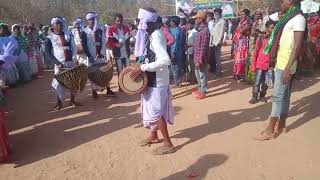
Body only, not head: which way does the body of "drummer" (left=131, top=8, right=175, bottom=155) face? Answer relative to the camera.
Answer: to the viewer's left

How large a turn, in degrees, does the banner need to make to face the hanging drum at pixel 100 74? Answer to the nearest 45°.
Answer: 0° — it already faces it

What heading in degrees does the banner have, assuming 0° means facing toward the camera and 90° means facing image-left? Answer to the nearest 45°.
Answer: approximately 0°

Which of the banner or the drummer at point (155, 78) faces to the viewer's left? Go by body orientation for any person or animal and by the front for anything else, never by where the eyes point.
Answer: the drummer

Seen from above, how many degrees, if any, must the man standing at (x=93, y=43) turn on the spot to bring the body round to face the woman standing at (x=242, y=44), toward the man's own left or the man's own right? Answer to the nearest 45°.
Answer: approximately 90° to the man's own left

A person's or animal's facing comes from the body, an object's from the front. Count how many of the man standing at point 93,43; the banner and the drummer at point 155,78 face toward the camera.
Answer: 2

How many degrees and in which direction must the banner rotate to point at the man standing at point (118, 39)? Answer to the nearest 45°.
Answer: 0° — it already faces them

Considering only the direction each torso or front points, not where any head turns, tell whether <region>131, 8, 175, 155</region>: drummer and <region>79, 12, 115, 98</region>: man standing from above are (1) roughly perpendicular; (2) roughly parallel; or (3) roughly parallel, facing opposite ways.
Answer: roughly perpendicular

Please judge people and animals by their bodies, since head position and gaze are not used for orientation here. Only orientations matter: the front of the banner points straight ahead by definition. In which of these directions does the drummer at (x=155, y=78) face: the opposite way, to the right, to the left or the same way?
to the right
